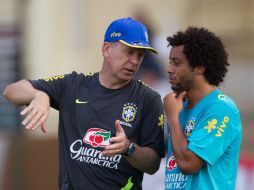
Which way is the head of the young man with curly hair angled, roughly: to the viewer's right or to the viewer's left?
to the viewer's left

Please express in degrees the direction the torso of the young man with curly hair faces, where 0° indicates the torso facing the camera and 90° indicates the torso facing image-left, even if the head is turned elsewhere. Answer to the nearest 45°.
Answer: approximately 45°
